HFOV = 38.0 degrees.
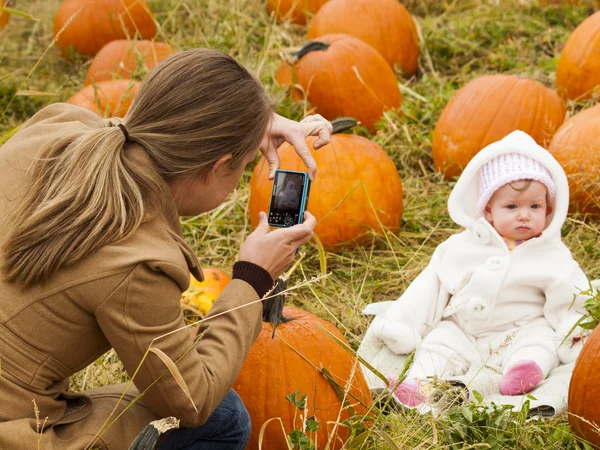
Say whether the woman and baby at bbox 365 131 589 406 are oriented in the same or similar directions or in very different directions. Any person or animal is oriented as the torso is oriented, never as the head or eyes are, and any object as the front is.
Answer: very different directions

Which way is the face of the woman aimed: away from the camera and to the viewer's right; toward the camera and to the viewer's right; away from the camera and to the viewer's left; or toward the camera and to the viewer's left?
away from the camera and to the viewer's right

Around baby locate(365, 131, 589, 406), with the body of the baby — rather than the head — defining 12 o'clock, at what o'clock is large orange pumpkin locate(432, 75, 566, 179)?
The large orange pumpkin is roughly at 6 o'clock from the baby.

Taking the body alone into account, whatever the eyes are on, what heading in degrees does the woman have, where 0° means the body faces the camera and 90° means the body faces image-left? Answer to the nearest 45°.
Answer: approximately 225°

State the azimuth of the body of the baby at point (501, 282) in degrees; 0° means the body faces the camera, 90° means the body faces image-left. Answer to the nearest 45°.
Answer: approximately 0°

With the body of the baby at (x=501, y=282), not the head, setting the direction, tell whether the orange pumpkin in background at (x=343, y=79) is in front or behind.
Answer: behind

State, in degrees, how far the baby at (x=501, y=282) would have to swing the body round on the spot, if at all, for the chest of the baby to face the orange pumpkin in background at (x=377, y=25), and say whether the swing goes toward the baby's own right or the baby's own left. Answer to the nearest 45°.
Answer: approximately 180°

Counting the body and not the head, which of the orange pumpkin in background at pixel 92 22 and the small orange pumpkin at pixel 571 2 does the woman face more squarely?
the small orange pumpkin

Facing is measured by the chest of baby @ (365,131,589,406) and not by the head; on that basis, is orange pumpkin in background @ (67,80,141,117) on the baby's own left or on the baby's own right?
on the baby's own right

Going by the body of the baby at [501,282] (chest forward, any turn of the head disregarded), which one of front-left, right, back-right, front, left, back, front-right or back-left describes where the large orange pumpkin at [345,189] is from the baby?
back-right

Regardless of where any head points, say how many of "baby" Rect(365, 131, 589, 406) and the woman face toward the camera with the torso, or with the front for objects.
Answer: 1

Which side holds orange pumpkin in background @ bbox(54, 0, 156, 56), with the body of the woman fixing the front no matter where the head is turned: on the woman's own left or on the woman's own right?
on the woman's own left

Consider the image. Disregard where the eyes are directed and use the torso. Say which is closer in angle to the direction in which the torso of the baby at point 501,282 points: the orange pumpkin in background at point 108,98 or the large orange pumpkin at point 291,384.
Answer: the large orange pumpkin

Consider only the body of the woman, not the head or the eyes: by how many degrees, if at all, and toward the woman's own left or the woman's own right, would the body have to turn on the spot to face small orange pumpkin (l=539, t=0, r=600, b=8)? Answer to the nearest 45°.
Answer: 0° — they already face it

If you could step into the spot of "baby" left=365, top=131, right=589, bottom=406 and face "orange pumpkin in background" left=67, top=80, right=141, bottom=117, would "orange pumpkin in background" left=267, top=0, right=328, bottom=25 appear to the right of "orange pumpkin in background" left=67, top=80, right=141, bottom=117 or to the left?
right

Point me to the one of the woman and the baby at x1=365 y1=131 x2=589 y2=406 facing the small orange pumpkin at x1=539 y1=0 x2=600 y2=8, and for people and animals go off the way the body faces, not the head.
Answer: the woman

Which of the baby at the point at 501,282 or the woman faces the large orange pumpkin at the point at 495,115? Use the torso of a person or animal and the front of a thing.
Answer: the woman
